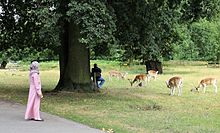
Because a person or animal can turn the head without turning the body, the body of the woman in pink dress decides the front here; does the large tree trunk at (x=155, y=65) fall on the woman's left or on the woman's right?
on the woman's left

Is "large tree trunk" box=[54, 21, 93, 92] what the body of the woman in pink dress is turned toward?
no
